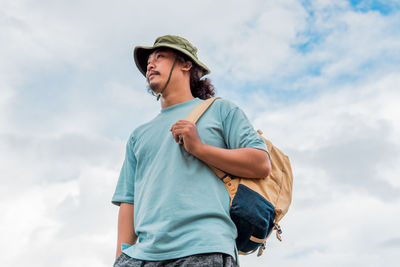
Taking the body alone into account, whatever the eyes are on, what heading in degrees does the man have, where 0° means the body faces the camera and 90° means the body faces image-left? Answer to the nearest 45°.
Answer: approximately 45°

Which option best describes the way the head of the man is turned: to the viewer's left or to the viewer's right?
to the viewer's left
